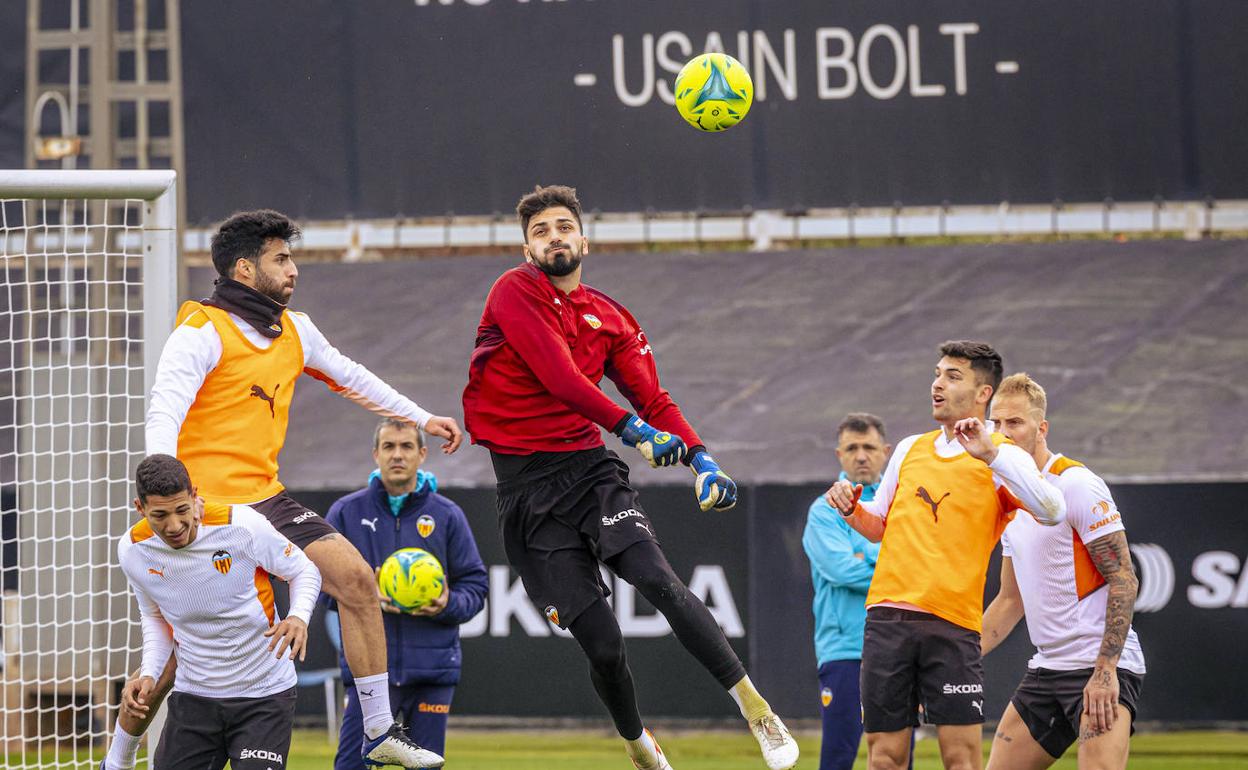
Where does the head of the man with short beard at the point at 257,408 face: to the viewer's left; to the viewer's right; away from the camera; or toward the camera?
to the viewer's right

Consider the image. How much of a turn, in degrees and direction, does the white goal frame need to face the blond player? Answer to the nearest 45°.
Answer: approximately 45° to its left

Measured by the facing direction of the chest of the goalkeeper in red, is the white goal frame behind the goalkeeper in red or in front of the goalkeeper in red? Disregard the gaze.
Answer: behind

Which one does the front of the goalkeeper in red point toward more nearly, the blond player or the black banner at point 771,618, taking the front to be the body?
the blond player

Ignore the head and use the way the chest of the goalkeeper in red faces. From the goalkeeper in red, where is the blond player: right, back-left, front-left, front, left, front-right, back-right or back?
front-left

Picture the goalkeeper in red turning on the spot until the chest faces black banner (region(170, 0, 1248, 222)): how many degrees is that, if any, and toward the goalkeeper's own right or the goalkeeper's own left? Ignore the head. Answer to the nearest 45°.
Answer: approximately 135° to the goalkeeper's own left

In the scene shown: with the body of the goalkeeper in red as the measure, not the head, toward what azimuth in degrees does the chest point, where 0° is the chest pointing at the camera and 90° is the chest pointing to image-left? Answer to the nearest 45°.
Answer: approximately 315°

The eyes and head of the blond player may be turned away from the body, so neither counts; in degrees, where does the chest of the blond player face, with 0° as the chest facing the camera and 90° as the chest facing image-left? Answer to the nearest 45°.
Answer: approximately 45°

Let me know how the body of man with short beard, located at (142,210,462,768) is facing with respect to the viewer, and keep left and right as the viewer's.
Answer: facing the viewer and to the right of the viewer

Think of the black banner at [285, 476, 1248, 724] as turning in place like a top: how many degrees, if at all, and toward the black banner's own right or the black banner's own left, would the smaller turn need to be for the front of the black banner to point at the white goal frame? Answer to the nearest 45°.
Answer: approximately 90° to the black banner's own right

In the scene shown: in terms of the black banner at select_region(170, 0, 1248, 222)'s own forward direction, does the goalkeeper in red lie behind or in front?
in front

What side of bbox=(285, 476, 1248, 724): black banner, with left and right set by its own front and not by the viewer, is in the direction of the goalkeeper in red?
front
